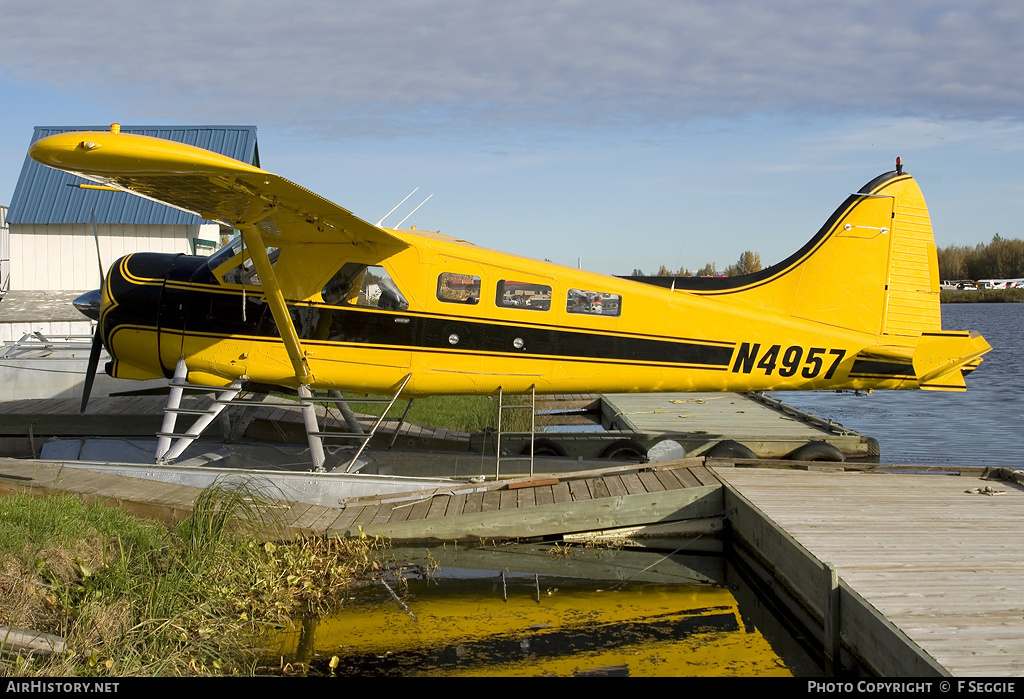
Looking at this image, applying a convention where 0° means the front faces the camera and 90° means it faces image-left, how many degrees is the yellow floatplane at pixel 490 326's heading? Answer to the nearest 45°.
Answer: approximately 90°

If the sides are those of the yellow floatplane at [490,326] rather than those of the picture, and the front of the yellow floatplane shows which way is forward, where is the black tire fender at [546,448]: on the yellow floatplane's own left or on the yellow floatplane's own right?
on the yellow floatplane's own right

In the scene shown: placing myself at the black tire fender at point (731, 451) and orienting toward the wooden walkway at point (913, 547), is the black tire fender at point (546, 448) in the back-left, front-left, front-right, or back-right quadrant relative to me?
back-right

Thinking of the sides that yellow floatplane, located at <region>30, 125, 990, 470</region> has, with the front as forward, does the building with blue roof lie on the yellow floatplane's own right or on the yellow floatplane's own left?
on the yellow floatplane's own right

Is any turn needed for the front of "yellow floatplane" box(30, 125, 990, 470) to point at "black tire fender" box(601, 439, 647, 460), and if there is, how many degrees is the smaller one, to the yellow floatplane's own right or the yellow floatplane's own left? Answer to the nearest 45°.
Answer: approximately 135° to the yellow floatplane's own right

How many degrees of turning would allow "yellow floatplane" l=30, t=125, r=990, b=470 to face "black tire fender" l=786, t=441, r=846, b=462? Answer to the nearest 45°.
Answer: approximately 135° to its right
